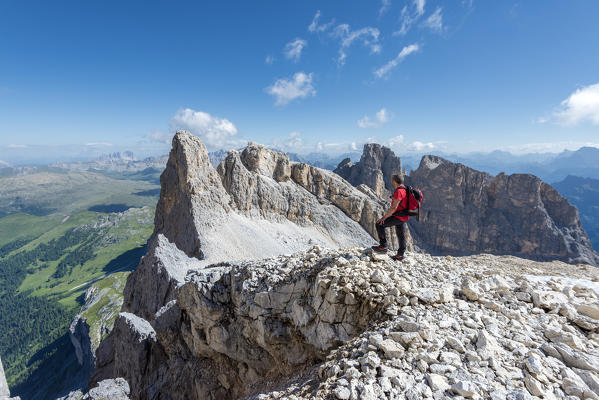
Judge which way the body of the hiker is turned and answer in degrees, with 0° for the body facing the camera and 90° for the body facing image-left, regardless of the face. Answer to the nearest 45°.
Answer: approximately 90°

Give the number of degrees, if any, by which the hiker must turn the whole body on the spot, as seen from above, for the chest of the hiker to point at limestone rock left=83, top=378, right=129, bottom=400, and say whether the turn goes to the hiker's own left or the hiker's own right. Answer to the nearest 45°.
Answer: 0° — they already face it
